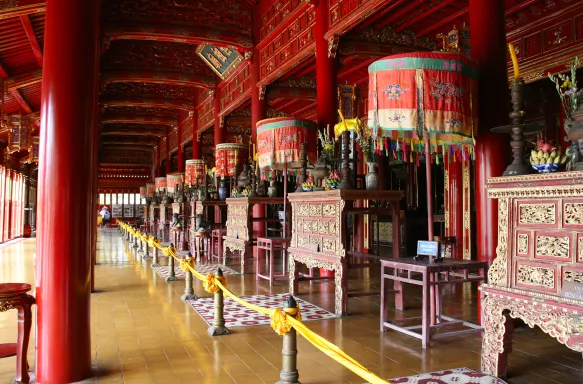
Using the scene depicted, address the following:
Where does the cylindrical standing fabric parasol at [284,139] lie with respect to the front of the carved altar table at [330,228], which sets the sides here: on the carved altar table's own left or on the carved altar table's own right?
on the carved altar table's own right

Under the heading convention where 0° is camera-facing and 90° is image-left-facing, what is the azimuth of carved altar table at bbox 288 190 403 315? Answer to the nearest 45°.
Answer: approximately 45°

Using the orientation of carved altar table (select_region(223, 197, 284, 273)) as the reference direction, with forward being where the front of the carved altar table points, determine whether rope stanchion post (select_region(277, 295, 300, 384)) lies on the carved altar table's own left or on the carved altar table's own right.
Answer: on the carved altar table's own left

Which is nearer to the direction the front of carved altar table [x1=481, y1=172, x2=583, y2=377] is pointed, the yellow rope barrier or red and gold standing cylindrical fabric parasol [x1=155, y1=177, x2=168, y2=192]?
the yellow rope barrier

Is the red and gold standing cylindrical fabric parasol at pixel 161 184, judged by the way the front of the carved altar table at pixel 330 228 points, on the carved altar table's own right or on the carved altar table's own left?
on the carved altar table's own right

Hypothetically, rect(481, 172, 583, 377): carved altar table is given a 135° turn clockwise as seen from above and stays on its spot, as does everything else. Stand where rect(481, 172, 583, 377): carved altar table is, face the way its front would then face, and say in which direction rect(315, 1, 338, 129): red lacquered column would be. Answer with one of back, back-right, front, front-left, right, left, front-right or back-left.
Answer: front-left

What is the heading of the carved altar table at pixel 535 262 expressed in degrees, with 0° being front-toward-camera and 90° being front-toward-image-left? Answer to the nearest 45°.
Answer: approximately 45°
